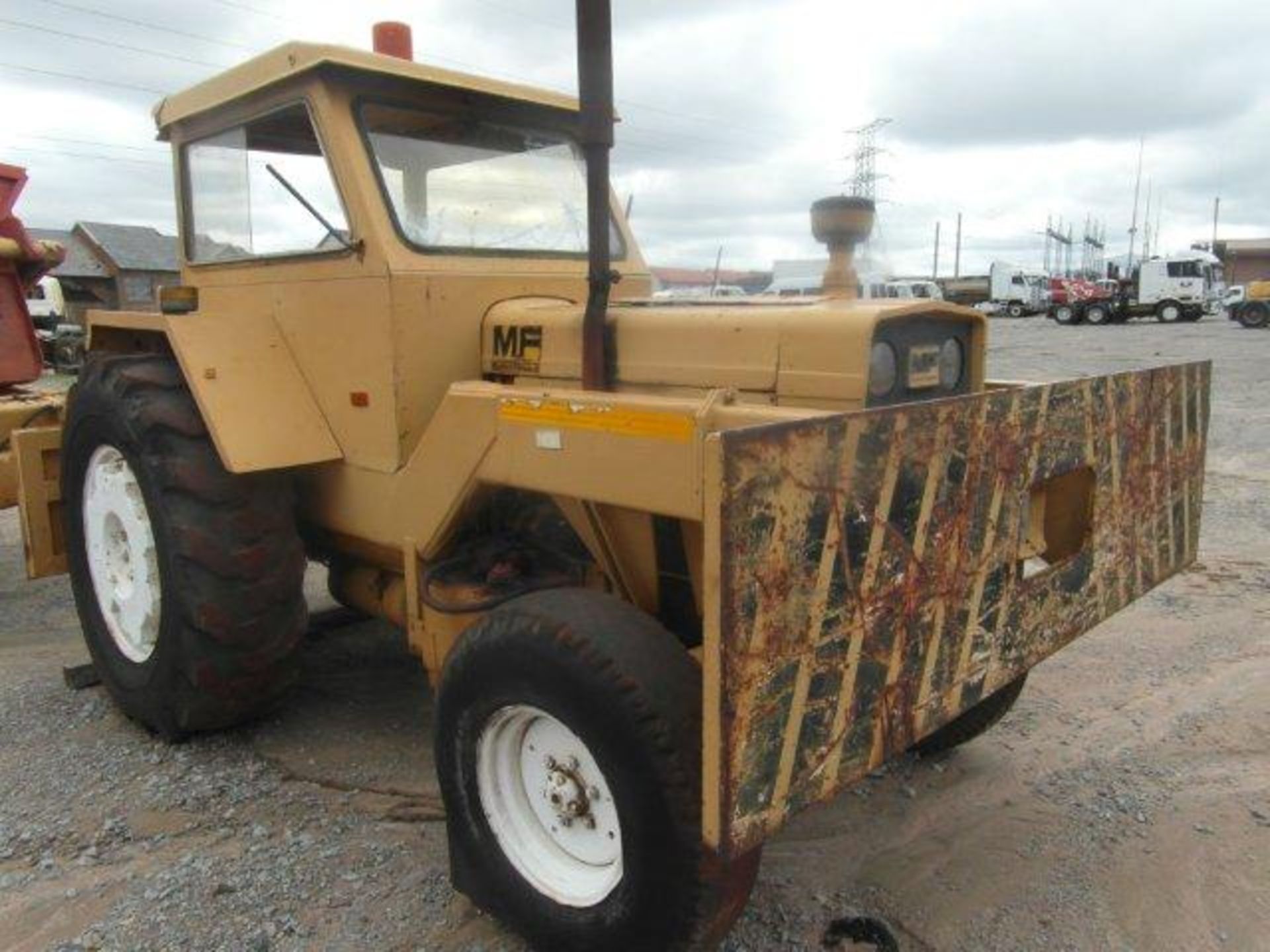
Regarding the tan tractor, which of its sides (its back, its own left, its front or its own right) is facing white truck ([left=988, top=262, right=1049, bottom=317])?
left

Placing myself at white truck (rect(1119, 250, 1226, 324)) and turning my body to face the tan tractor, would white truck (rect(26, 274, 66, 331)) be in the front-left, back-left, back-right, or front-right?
front-right

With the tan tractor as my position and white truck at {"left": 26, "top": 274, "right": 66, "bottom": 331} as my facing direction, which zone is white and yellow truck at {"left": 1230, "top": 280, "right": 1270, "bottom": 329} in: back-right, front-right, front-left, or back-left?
front-right

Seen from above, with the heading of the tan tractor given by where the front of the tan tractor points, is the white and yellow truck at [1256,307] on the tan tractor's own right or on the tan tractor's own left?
on the tan tractor's own left

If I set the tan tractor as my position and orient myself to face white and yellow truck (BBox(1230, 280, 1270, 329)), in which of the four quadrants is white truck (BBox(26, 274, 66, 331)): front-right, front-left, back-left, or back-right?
front-left

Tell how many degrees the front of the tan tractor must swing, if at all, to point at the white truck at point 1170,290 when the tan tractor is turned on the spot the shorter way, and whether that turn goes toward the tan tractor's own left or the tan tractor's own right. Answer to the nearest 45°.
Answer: approximately 90° to the tan tractor's own left

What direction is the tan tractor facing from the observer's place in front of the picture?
facing the viewer and to the right of the viewer
